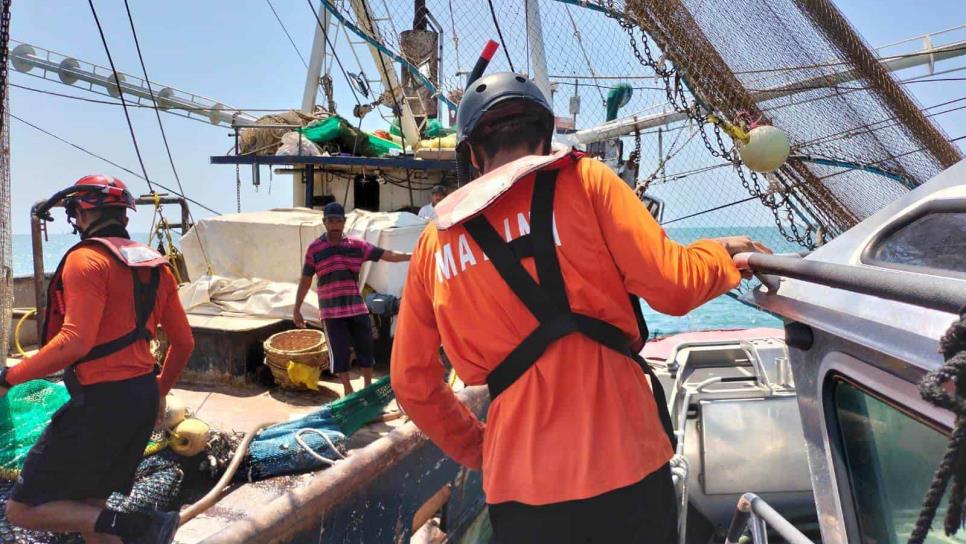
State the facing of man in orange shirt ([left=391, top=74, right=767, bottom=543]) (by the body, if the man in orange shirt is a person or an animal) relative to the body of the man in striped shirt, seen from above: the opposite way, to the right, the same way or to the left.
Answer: the opposite way

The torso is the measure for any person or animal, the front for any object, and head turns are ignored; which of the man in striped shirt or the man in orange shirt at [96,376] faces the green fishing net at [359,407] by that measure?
the man in striped shirt

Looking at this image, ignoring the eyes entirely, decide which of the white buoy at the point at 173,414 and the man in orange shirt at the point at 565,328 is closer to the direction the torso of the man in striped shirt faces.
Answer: the man in orange shirt

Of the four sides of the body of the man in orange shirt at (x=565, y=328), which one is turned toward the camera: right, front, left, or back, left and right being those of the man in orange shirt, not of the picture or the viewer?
back

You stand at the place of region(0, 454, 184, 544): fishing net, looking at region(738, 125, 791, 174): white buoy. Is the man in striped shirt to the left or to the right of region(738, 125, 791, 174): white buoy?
left

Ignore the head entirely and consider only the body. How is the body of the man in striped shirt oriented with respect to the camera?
toward the camera

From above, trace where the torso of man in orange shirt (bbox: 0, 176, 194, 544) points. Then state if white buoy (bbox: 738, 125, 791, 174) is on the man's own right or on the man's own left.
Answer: on the man's own right

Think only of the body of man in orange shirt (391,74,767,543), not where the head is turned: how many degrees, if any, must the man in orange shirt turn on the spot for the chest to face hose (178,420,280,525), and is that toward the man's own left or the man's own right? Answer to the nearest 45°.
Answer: approximately 45° to the man's own left

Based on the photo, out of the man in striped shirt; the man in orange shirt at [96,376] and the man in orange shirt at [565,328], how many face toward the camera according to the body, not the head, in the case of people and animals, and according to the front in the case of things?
1

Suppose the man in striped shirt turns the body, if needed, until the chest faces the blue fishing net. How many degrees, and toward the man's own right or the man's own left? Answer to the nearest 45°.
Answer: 0° — they already face it

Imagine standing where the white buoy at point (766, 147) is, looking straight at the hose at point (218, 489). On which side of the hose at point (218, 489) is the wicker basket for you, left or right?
right
